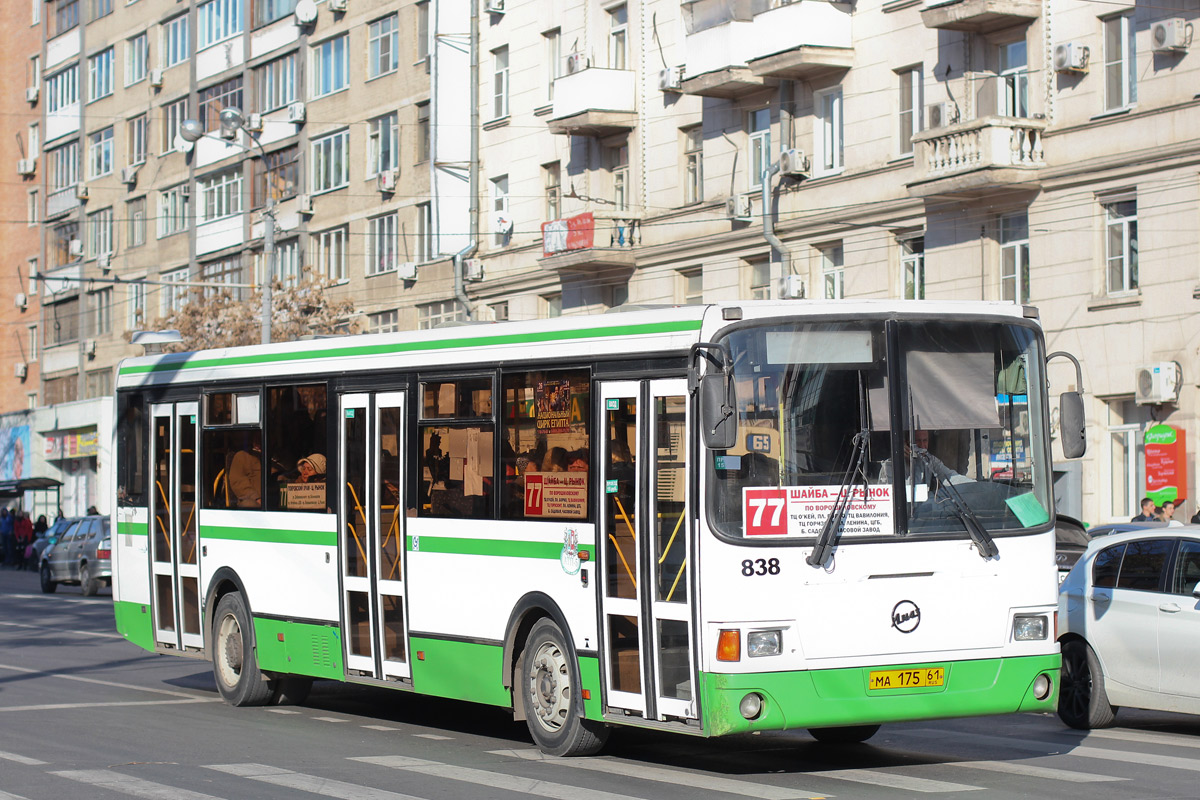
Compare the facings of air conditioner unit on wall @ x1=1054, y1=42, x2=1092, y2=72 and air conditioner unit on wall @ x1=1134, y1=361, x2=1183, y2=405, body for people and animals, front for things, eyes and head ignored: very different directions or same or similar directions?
same or similar directions

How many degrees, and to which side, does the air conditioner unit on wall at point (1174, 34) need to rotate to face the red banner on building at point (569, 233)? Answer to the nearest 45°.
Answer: approximately 90° to its right

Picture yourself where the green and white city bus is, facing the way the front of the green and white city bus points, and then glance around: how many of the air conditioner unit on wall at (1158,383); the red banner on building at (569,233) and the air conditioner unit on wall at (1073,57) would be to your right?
0

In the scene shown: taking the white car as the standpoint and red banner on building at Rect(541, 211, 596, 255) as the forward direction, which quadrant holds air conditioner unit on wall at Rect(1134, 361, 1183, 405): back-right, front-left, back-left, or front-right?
front-right

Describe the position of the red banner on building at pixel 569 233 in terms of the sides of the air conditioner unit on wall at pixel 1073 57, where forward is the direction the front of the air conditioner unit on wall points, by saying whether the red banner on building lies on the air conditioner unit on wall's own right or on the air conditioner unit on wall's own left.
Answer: on the air conditioner unit on wall's own right

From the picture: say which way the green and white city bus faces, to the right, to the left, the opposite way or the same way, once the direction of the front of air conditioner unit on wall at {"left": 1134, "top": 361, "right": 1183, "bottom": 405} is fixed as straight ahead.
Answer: to the left

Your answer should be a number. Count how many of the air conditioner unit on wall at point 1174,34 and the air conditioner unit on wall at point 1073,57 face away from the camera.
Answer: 0

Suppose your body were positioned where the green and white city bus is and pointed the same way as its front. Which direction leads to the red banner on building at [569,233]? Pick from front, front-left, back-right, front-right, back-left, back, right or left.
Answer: back-left

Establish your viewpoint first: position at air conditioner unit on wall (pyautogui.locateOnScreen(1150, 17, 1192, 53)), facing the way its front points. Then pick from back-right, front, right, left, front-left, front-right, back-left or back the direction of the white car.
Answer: front-left

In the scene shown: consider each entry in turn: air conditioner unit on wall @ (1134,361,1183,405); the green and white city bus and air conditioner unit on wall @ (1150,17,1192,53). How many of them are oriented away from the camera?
0

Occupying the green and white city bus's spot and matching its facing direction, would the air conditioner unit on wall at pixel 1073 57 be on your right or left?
on your left

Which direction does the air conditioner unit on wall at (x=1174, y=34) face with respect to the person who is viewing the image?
facing the viewer and to the left of the viewer

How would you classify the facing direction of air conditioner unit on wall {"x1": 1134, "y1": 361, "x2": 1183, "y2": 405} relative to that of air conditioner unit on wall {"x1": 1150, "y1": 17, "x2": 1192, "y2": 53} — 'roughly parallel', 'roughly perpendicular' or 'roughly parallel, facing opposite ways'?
roughly parallel
